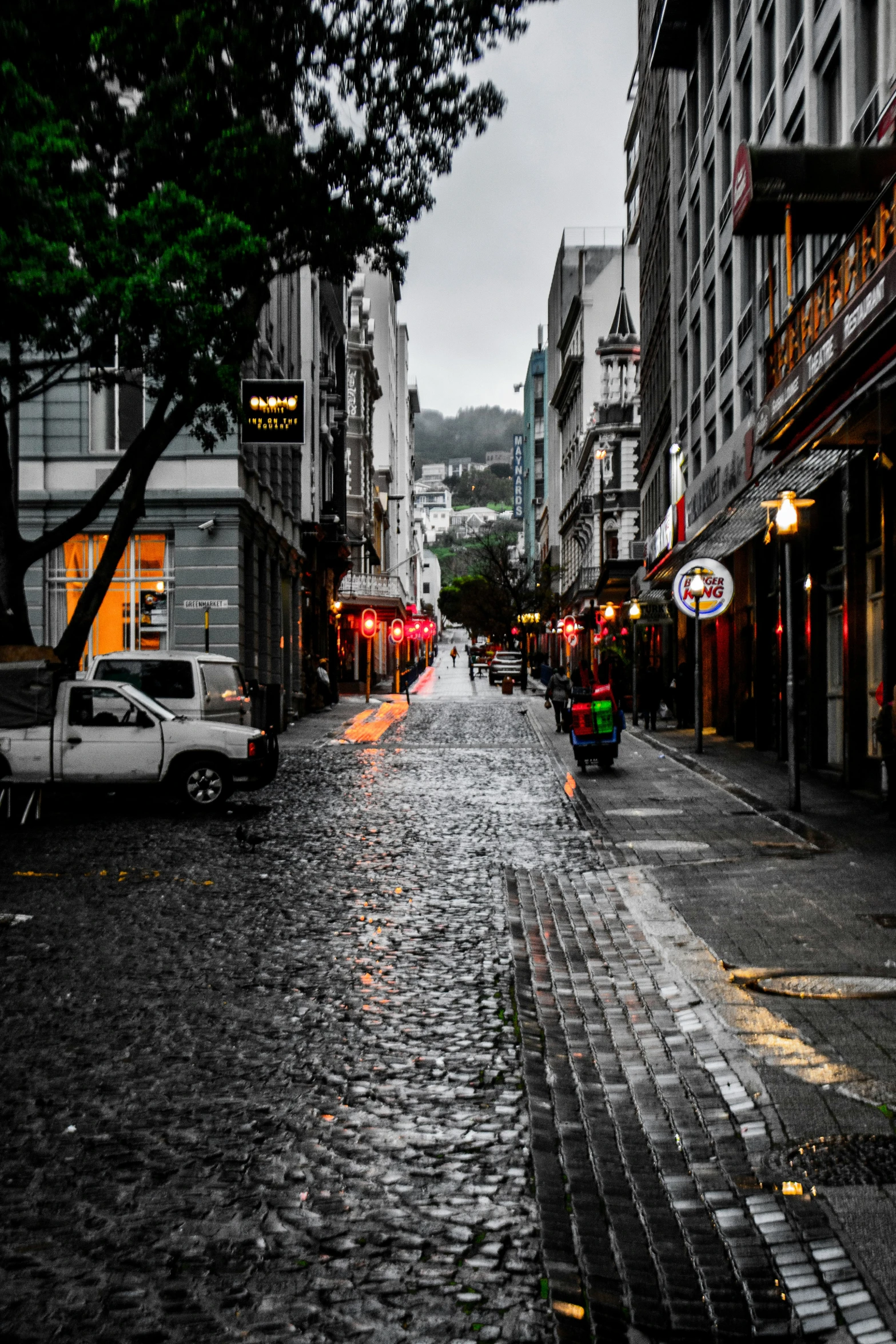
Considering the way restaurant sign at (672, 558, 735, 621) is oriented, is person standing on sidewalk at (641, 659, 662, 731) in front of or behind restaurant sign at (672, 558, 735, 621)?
behind

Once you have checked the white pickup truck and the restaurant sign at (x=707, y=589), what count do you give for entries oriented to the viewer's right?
1

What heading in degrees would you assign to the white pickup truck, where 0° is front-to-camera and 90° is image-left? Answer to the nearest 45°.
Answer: approximately 270°

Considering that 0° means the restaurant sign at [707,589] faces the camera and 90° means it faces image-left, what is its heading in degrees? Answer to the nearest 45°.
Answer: approximately 0°

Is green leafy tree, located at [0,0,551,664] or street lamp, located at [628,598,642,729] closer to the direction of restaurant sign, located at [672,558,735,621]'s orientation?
the green leafy tree

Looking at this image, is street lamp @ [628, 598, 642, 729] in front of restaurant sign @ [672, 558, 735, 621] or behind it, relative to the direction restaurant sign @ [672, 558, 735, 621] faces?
behind

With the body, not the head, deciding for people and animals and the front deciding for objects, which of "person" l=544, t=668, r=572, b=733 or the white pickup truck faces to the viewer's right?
the white pickup truck
